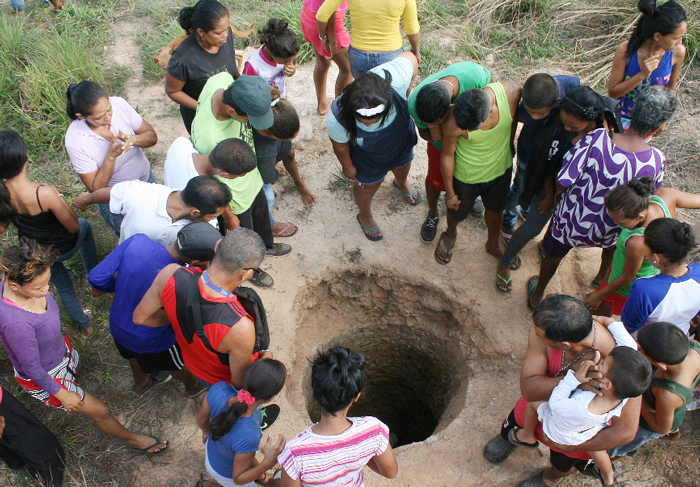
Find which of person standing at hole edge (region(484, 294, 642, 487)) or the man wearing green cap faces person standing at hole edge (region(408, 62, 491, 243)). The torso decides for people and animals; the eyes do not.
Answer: the man wearing green cap

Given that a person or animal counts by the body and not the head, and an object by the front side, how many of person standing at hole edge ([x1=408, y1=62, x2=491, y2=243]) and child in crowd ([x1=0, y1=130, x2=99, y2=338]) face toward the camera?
1

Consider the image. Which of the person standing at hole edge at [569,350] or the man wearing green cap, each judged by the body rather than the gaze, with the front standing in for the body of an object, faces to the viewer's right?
the man wearing green cap

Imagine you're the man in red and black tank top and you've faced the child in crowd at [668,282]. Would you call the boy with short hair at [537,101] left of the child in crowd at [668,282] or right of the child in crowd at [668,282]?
left

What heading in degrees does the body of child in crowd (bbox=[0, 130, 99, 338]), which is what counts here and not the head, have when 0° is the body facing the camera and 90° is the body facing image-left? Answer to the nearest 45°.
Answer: approximately 225°

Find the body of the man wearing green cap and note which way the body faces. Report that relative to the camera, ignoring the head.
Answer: to the viewer's right

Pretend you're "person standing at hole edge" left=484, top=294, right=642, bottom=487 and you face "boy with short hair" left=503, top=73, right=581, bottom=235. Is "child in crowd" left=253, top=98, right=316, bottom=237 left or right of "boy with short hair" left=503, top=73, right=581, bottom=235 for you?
left

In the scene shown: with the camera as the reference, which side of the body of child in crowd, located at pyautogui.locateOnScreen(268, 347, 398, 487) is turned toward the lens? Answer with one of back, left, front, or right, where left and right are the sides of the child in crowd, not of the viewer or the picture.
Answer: back
